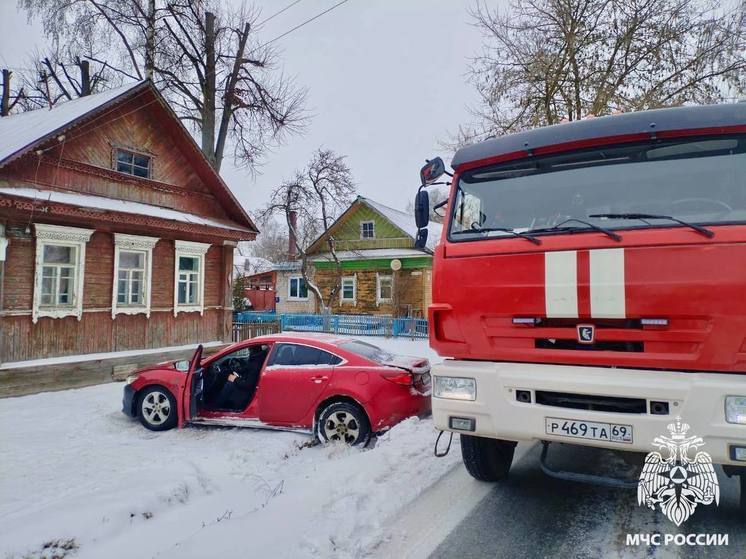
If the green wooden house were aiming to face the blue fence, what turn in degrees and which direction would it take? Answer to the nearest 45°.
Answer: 0° — it already faces it

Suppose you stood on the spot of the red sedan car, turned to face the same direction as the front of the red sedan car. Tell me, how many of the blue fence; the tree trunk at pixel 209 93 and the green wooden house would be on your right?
3

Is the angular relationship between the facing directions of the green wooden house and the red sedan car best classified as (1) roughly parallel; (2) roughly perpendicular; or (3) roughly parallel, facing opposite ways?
roughly perpendicular

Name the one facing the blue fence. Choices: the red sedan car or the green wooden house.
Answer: the green wooden house

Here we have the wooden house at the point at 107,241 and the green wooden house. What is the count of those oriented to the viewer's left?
0

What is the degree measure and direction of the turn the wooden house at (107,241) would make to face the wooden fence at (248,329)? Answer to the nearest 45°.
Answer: approximately 90° to its left

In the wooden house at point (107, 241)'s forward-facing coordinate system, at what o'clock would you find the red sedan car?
The red sedan car is roughly at 1 o'clock from the wooden house.

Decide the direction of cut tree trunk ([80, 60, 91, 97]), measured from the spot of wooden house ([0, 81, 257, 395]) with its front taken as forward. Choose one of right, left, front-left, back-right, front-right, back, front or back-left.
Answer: back-left

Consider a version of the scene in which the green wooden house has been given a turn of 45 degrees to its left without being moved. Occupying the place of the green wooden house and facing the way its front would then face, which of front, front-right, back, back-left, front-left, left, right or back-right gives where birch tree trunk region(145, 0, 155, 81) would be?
right

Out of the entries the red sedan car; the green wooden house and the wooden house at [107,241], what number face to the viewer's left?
1

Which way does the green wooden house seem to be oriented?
toward the camera

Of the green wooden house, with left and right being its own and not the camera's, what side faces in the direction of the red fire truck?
front

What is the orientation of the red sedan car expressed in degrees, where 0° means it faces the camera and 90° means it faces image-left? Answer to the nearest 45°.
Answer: approximately 90°

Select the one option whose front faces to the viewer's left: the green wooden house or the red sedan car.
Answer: the red sedan car

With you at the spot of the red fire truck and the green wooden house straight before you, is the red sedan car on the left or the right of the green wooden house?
left

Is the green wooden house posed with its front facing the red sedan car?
yes

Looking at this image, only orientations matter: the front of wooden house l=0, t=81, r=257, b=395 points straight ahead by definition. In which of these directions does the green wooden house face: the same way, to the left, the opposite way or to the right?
to the right

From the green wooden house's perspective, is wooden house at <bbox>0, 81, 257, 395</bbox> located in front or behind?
in front

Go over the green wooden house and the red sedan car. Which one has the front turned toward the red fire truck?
the green wooden house
